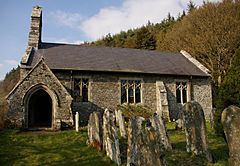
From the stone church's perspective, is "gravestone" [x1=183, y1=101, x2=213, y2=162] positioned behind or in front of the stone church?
in front

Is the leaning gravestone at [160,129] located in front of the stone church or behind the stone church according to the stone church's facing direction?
in front

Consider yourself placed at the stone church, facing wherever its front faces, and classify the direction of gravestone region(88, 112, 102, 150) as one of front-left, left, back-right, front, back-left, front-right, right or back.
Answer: front

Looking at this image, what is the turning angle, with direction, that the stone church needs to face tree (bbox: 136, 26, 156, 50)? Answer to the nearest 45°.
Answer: approximately 180°

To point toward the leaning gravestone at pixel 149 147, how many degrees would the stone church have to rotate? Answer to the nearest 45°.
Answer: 0° — it already faces it

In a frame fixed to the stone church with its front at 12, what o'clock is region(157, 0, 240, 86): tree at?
The tree is roughly at 8 o'clock from the stone church.

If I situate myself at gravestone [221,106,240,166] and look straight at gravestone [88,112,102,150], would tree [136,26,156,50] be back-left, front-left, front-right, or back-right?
front-right

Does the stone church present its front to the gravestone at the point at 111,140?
yes

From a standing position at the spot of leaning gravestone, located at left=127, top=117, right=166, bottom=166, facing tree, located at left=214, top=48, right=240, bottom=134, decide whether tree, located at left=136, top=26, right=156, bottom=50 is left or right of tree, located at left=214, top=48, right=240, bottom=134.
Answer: left

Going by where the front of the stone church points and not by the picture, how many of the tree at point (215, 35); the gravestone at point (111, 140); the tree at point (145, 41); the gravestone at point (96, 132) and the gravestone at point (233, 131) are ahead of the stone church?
3

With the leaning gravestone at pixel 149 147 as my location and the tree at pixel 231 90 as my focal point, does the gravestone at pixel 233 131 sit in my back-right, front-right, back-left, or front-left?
front-right

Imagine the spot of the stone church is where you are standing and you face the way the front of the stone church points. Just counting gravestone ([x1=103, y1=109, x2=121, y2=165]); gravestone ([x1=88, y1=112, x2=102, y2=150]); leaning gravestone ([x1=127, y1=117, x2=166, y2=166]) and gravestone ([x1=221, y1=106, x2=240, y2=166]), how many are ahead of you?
4

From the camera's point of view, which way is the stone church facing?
toward the camera

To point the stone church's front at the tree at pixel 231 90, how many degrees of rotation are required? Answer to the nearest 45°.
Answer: approximately 45° to its left
